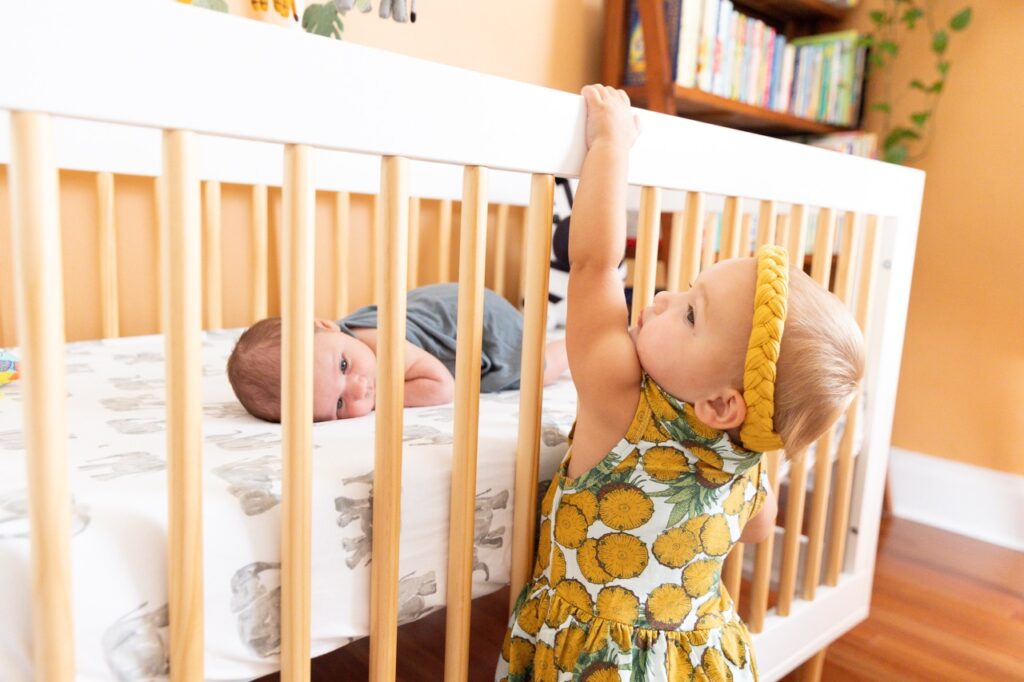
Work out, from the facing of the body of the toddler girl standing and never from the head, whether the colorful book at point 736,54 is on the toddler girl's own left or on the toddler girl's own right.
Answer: on the toddler girl's own right

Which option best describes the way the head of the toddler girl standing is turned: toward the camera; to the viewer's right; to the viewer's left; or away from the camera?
to the viewer's left

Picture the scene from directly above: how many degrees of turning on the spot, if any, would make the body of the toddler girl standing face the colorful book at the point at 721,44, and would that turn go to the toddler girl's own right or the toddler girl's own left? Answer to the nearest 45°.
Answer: approximately 45° to the toddler girl's own right

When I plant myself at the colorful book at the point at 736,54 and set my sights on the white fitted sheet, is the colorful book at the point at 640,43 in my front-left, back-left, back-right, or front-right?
front-right

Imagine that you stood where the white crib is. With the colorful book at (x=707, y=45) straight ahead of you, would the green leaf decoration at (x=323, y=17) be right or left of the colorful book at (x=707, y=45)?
left

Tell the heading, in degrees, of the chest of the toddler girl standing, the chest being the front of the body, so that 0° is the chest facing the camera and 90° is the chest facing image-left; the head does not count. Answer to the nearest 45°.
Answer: approximately 135°

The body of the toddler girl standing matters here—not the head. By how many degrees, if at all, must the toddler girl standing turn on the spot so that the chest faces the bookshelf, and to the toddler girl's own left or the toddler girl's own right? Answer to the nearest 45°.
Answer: approximately 45° to the toddler girl's own right

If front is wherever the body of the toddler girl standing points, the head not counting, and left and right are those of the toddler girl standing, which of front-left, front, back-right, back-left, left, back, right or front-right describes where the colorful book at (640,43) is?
front-right

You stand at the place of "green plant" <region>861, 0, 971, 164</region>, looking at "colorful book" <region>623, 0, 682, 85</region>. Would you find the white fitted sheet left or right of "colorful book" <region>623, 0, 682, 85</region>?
left

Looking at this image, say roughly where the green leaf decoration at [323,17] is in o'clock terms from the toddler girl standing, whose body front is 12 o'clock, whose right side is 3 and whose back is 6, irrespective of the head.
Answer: The green leaf decoration is roughly at 12 o'clock from the toddler girl standing.
